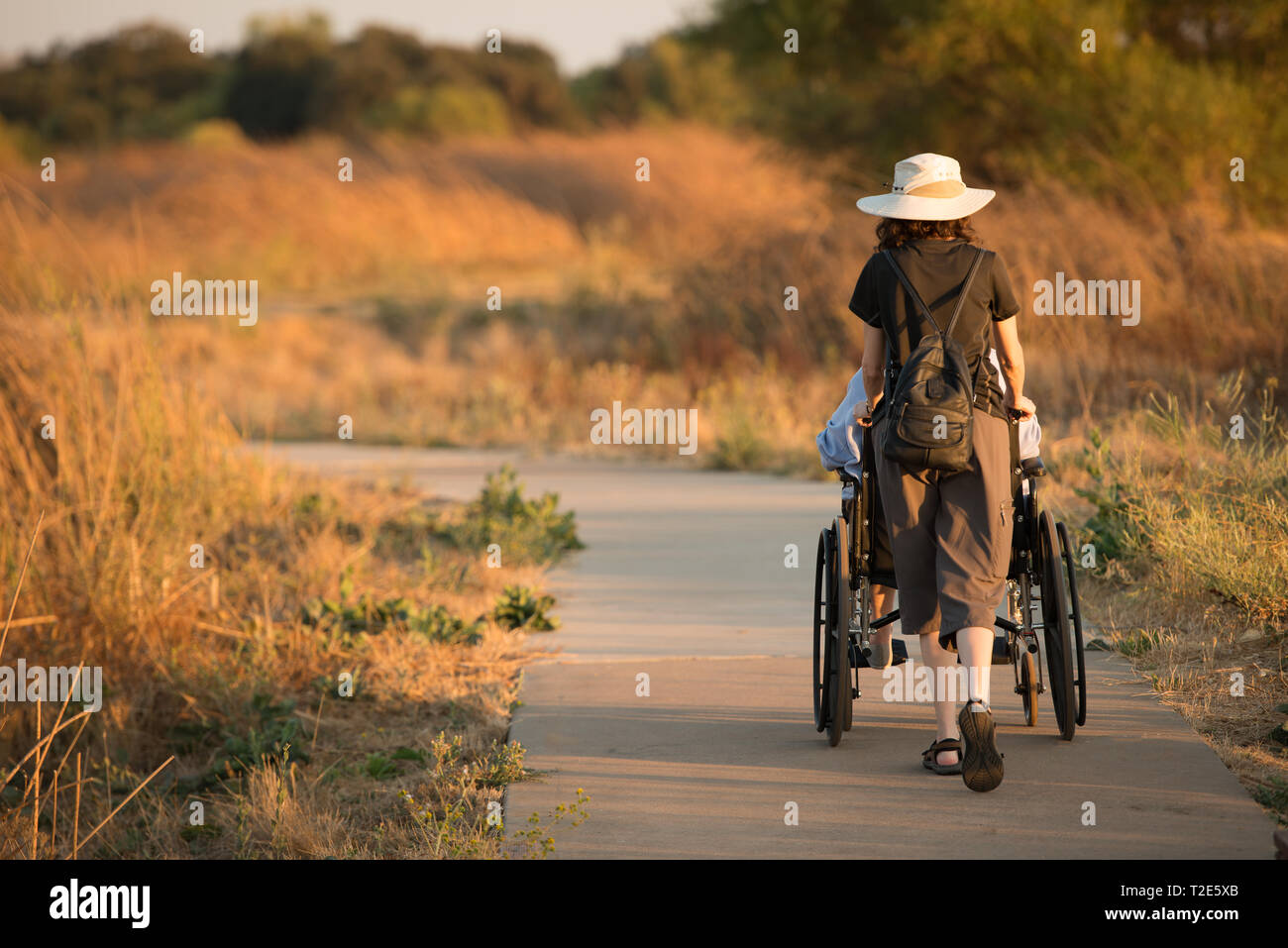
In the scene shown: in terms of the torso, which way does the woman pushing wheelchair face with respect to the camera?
away from the camera

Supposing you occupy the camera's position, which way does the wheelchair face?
facing away from the viewer

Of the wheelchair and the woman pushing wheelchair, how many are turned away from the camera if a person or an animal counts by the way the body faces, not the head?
2

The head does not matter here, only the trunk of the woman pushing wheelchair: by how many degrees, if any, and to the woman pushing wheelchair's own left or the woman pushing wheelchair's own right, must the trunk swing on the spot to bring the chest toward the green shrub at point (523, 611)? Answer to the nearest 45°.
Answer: approximately 45° to the woman pushing wheelchair's own left

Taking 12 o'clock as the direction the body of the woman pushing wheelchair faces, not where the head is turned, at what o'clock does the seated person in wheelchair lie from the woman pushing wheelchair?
The seated person in wheelchair is roughly at 11 o'clock from the woman pushing wheelchair.

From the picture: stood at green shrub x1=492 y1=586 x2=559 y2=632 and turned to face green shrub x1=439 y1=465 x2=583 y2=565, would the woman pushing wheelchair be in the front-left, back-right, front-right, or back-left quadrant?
back-right
